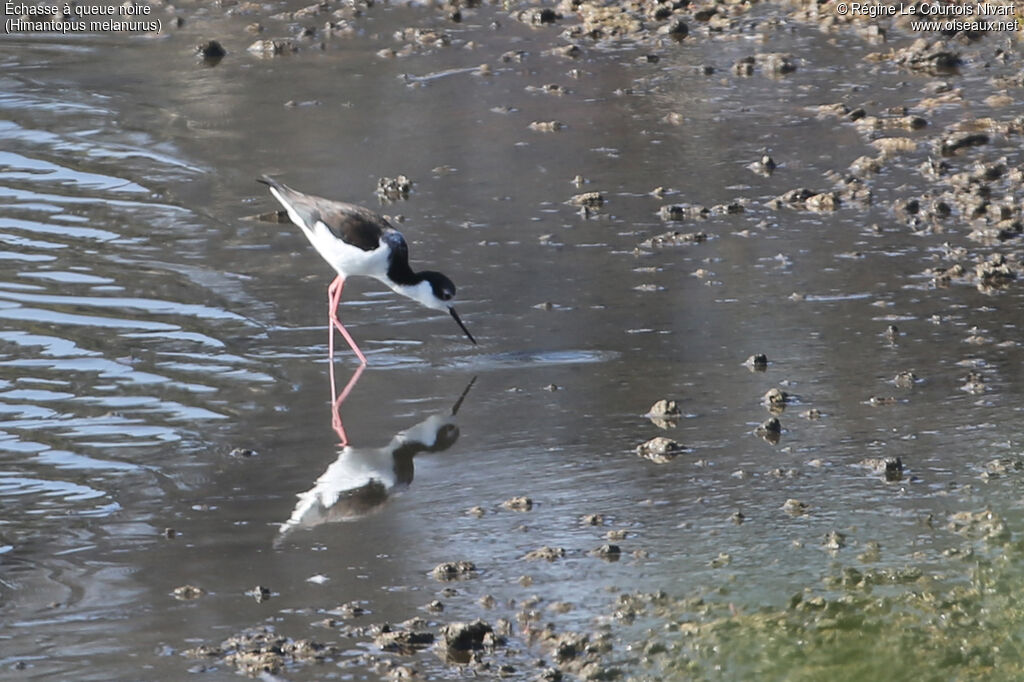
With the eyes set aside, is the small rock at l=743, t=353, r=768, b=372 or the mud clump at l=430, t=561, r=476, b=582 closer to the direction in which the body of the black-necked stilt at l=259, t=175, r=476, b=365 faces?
the small rock

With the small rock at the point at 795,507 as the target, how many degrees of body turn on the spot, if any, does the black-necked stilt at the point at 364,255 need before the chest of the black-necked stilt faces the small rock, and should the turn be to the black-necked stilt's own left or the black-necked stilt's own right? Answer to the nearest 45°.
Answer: approximately 45° to the black-necked stilt's own right

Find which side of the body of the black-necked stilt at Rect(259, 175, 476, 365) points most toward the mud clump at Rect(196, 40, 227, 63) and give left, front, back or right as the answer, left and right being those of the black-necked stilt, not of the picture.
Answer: left

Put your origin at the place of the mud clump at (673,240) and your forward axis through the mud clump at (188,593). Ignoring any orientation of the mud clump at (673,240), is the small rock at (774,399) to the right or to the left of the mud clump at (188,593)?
left

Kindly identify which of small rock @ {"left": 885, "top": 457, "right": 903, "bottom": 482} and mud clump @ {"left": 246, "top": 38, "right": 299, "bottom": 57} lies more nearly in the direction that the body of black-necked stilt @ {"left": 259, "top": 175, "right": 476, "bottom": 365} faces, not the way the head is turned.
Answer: the small rock

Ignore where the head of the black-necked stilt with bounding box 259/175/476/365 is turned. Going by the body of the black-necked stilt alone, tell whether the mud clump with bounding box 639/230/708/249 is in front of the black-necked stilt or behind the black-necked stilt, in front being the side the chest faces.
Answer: in front

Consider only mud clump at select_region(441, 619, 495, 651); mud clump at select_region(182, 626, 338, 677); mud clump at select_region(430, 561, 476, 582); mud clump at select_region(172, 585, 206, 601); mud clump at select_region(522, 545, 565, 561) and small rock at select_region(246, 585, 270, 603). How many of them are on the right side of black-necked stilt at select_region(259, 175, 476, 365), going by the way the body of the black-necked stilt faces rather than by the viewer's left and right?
6

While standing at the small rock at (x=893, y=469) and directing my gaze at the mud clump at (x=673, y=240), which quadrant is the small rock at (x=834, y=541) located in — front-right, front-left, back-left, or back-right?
back-left

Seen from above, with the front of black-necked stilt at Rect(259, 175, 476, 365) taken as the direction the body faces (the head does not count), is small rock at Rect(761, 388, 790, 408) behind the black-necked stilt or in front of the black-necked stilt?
in front

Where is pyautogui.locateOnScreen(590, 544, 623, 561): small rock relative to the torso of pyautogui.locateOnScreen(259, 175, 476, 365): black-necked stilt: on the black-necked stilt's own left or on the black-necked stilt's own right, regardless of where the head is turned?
on the black-necked stilt's own right

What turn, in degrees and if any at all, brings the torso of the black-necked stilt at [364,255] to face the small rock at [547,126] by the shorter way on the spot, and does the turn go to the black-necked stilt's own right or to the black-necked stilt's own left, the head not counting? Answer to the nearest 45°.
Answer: approximately 45° to the black-necked stilt's own left

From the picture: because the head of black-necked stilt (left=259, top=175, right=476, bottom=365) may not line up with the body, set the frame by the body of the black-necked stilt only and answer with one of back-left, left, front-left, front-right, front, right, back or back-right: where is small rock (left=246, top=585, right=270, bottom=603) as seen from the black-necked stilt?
right

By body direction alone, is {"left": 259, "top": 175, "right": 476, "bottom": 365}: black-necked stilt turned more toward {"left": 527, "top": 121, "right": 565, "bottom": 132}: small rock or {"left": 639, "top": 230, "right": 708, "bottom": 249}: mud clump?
the mud clump

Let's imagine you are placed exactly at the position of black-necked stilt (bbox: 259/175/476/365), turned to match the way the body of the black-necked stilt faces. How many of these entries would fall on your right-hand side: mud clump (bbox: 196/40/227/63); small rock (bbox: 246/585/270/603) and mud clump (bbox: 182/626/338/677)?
2

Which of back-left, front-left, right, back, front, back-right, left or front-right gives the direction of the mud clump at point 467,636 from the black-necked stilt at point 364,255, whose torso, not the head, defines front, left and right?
right

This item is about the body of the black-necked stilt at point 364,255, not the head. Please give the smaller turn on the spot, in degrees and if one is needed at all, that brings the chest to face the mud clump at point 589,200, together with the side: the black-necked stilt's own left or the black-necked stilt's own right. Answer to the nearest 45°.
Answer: approximately 45° to the black-necked stilt's own left

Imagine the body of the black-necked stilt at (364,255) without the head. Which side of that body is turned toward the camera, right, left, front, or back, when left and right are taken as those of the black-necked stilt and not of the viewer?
right

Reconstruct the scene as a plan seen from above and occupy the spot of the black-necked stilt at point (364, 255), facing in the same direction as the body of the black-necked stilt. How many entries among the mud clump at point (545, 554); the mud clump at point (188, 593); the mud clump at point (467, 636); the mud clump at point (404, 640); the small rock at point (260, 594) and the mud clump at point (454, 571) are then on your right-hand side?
6

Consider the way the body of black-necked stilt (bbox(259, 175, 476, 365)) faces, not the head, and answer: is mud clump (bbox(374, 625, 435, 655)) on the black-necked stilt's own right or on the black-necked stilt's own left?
on the black-necked stilt's own right
